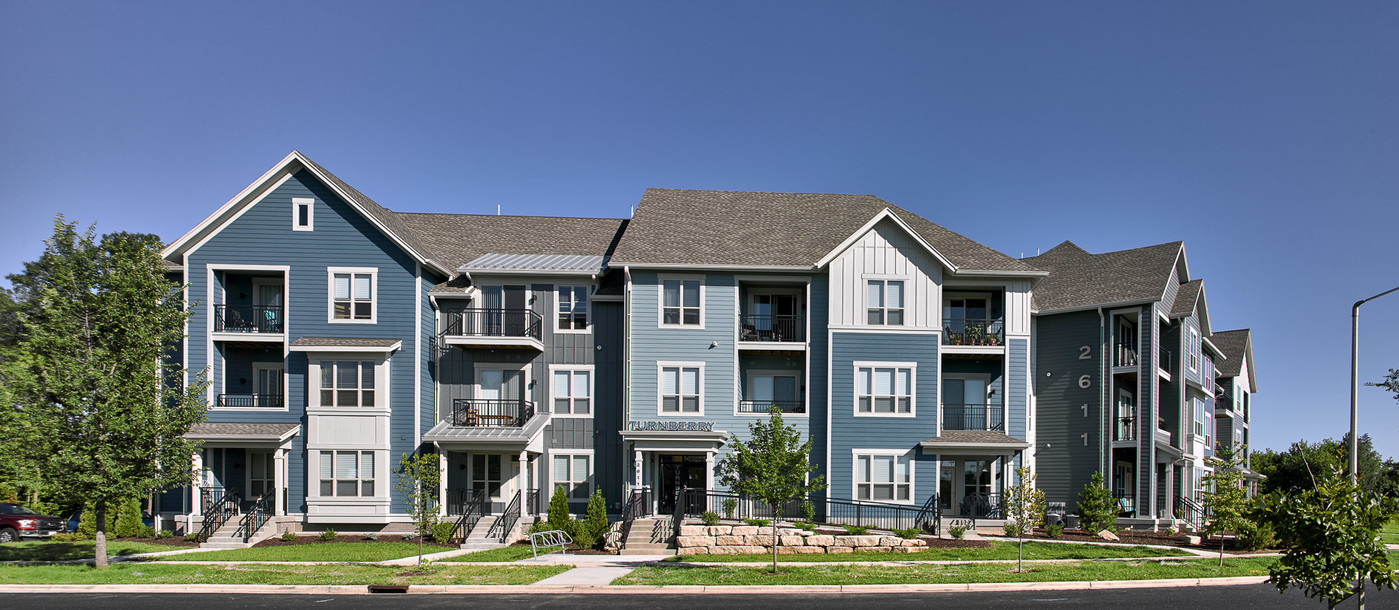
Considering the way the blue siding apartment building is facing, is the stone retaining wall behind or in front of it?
in front

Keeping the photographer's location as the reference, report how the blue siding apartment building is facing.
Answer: facing the viewer

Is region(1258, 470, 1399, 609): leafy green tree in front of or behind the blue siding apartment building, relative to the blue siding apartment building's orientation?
in front

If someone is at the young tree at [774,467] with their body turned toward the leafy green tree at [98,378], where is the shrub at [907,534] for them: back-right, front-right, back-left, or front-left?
back-right
